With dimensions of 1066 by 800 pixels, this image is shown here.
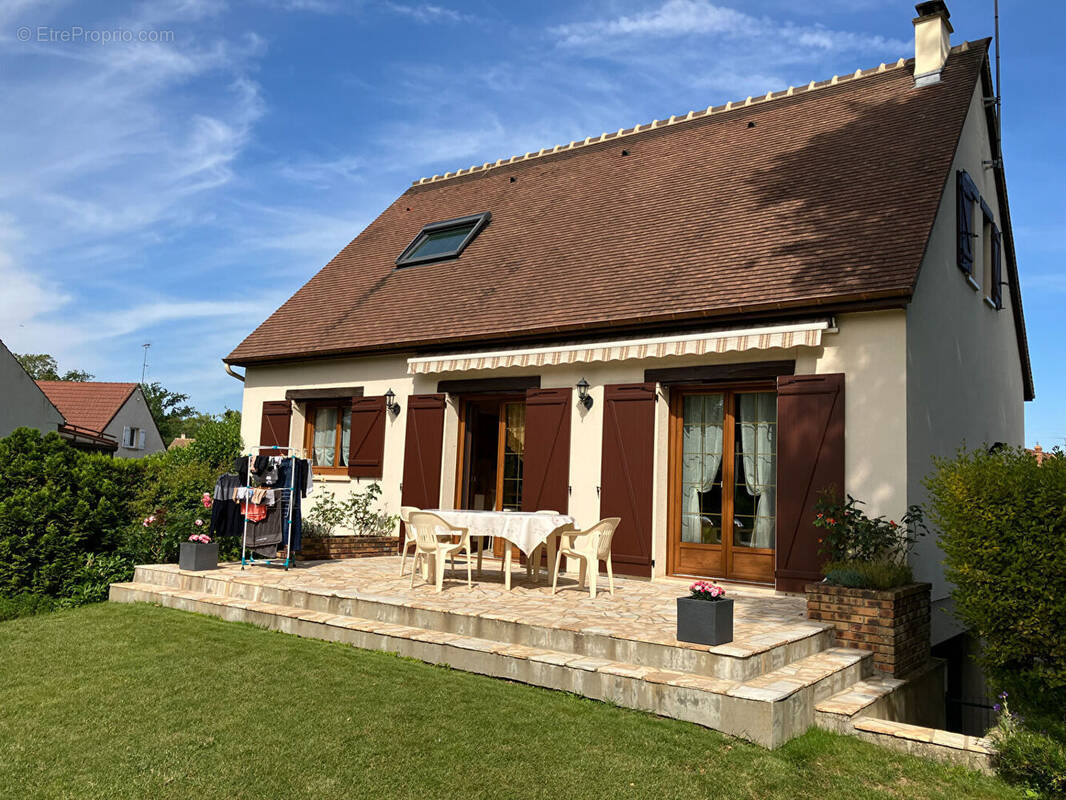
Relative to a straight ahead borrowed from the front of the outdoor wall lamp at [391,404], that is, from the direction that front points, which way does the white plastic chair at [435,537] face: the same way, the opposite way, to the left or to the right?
the opposite way

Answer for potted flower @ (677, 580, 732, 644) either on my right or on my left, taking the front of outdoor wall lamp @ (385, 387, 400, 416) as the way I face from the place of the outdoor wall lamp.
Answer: on my left

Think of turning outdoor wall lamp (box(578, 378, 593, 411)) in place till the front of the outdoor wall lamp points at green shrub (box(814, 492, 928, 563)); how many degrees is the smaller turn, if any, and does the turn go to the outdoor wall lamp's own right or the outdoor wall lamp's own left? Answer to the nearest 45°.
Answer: approximately 90° to the outdoor wall lamp's own left

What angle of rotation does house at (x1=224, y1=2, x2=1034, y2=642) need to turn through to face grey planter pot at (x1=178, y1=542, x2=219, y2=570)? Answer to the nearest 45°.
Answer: approximately 45° to its right

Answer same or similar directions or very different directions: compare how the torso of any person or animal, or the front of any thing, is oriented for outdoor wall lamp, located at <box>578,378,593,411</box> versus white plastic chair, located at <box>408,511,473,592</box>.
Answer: very different directions

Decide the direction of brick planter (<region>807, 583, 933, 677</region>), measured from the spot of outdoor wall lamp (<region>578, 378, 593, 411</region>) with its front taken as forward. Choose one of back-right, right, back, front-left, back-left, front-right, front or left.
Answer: left

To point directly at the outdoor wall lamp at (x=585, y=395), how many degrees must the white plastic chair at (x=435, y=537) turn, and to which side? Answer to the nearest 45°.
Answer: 0° — it already faces it

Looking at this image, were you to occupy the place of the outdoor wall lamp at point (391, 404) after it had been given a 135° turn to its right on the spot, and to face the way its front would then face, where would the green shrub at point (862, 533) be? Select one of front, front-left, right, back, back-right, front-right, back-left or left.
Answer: back-right

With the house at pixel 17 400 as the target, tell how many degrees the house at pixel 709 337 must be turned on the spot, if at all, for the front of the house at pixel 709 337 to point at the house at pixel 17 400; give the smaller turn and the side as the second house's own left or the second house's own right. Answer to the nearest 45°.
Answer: approximately 90° to the second house's own right

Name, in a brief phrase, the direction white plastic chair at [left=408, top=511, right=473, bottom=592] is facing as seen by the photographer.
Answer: facing away from the viewer and to the right of the viewer

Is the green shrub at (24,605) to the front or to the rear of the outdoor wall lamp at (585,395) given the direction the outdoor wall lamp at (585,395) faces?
to the front

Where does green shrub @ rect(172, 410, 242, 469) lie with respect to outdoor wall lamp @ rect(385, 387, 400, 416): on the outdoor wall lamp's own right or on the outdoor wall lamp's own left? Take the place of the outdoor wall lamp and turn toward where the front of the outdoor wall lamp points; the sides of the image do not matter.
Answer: on the outdoor wall lamp's own right

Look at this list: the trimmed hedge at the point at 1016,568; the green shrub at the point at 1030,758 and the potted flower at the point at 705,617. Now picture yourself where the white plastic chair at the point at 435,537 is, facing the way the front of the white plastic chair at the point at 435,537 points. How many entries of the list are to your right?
3

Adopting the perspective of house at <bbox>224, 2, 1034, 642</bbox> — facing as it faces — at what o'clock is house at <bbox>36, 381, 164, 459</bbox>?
house at <bbox>36, 381, 164, 459</bbox> is roughly at 3 o'clock from house at <bbox>224, 2, 1034, 642</bbox>.

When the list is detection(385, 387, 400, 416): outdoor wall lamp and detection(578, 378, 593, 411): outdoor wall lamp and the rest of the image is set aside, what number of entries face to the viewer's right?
0

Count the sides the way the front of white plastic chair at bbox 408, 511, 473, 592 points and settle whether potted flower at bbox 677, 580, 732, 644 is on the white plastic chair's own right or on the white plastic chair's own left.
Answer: on the white plastic chair's own right

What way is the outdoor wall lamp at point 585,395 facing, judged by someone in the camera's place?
facing the viewer and to the left of the viewer
